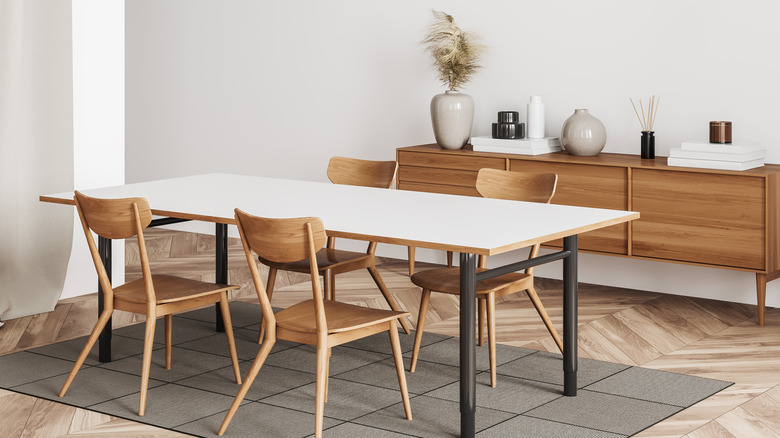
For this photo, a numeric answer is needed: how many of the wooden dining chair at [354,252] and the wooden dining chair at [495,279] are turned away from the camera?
0

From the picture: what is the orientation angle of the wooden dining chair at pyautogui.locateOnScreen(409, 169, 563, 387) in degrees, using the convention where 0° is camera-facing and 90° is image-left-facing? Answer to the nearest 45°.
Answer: approximately 45°

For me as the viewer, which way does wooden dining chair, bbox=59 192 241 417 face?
facing away from the viewer and to the right of the viewer

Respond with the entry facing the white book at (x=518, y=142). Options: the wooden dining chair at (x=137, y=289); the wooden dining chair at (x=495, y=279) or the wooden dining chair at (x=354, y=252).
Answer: the wooden dining chair at (x=137, y=289)

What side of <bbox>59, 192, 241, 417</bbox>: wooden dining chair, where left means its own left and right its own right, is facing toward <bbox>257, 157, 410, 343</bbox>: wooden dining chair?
front

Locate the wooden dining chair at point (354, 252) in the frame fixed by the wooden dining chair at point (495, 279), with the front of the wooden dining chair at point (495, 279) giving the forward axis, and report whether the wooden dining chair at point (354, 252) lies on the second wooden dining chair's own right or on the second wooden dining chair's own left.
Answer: on the second wooden dining chair's own right

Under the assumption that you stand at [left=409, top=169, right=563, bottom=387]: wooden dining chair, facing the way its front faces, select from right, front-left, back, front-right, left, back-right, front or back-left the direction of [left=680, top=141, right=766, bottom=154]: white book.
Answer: back

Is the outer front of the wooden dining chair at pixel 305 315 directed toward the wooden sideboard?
yes

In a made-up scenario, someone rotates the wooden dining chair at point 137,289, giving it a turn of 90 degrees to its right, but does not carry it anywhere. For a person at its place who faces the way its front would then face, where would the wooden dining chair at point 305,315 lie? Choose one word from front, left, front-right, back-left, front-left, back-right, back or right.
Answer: front

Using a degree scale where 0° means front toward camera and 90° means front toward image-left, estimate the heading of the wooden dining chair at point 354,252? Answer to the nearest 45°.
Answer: approximately 45°

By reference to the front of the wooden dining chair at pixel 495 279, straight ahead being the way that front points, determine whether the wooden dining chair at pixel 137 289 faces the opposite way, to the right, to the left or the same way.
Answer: the opposite way

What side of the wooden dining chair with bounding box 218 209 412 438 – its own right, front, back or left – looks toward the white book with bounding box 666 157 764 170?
front

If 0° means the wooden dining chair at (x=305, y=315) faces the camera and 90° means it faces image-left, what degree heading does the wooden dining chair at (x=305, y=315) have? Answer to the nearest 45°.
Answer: approximately 225°

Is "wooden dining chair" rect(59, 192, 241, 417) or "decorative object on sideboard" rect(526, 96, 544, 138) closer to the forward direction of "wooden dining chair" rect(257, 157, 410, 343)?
the wooden dining chair

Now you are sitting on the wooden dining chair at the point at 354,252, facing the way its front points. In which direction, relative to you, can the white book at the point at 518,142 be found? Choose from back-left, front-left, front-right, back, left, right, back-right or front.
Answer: back

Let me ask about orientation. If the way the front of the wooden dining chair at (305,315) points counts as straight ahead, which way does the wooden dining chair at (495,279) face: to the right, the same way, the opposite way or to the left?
the opposite way

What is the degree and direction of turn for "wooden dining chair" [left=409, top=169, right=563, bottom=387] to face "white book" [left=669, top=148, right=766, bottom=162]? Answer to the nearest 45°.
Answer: approximately 180°
